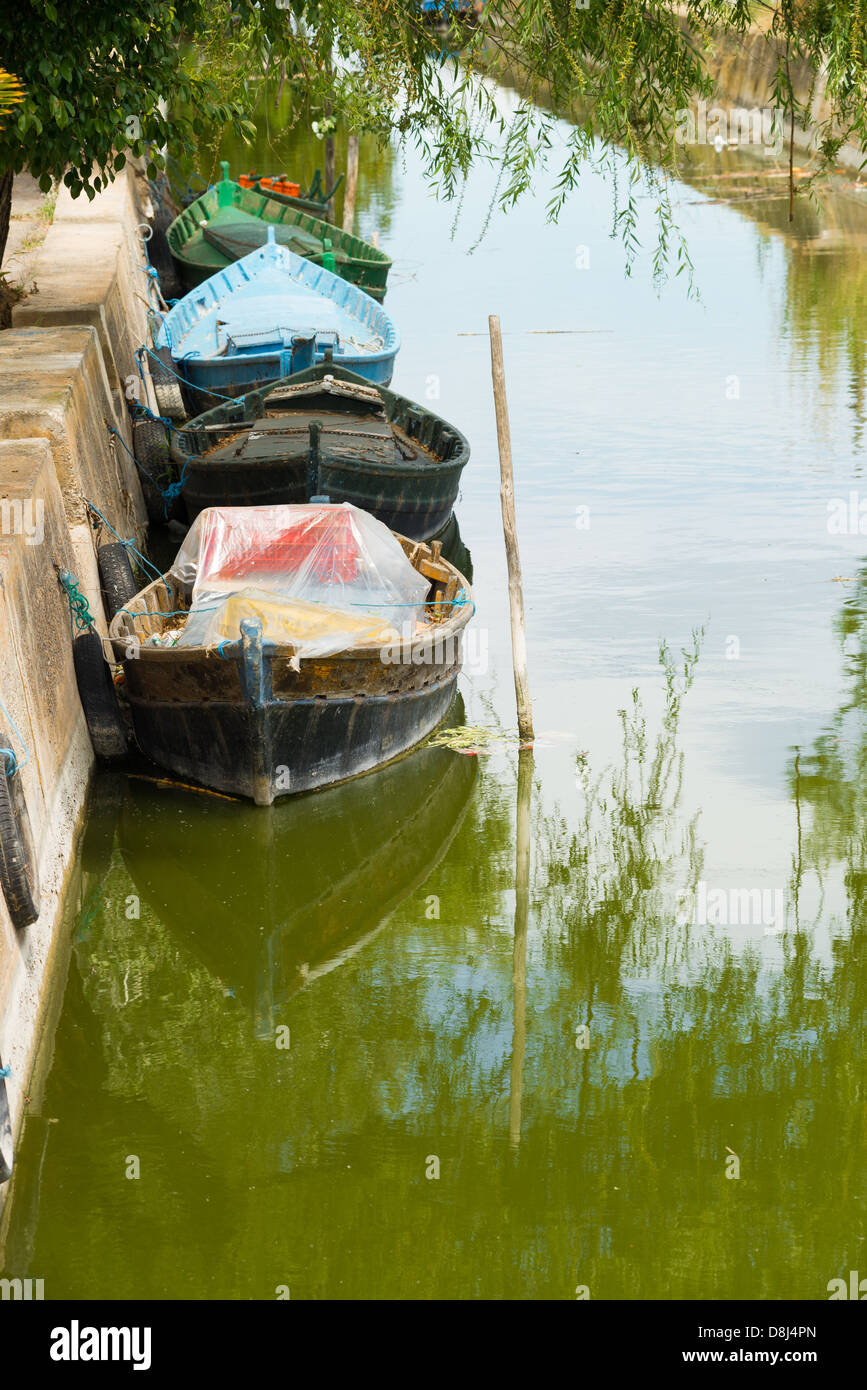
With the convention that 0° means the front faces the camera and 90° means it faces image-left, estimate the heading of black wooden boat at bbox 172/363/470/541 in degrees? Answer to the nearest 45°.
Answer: approximately 0°

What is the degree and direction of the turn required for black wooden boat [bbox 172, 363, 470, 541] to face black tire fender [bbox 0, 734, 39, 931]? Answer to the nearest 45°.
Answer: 0° — it already faces it

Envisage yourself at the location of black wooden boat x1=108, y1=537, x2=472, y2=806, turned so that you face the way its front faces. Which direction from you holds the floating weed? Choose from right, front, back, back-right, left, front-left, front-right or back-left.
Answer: front-left

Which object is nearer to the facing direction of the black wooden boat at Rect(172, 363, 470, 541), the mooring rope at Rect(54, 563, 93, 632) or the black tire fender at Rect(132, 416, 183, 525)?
the mooring rope

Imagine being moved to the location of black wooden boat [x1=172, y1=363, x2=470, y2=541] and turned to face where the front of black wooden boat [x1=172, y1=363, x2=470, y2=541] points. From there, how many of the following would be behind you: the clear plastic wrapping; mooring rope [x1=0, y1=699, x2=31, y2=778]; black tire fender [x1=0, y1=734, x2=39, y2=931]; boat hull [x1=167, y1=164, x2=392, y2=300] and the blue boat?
2
